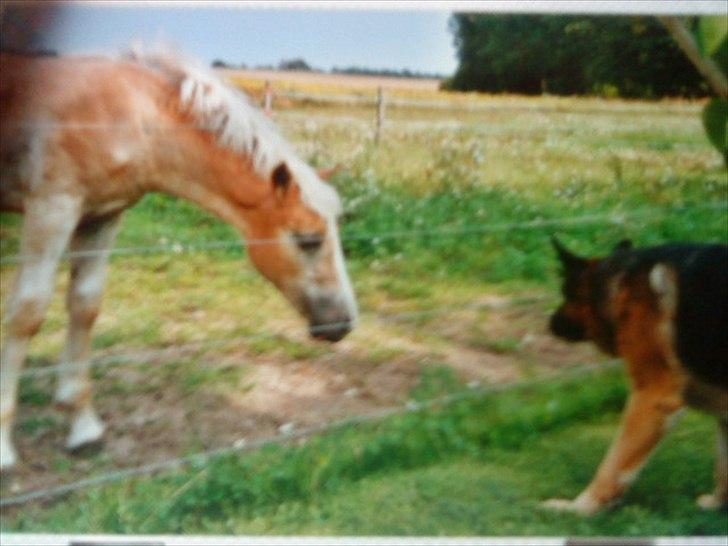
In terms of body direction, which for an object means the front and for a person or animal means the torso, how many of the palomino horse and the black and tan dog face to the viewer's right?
1

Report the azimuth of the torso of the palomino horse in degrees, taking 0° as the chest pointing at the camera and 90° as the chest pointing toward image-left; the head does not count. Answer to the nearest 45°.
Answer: approximately 270°

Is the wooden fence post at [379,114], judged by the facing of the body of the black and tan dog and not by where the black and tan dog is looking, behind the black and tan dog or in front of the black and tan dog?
in front

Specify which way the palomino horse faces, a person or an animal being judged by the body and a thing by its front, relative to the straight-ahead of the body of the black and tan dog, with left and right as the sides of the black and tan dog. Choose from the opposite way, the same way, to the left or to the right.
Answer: the opposite way

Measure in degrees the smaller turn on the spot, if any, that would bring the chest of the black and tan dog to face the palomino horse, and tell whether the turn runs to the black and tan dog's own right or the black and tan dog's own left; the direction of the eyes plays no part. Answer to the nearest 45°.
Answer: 0° — it already faces it

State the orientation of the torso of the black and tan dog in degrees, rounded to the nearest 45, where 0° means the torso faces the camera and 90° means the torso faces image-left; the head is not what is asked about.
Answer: approximately 90°

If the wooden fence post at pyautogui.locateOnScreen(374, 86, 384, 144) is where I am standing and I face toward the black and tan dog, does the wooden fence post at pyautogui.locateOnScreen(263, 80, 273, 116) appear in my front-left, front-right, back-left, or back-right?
back-right

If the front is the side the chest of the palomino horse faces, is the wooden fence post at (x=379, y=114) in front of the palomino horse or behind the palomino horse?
in front

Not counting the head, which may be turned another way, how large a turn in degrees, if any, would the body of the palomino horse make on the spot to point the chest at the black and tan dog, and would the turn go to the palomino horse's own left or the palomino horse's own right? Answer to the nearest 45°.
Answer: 0° — it already faces it

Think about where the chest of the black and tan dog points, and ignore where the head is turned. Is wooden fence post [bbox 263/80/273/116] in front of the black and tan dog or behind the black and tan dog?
in front
